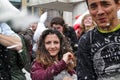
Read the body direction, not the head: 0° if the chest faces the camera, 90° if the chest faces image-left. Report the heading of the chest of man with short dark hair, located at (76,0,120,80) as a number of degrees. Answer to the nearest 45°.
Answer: approximately 0°
